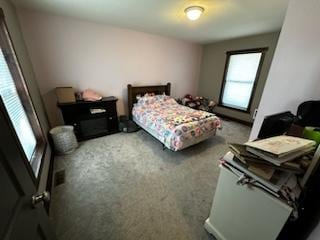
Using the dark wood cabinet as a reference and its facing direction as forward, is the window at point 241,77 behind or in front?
in front

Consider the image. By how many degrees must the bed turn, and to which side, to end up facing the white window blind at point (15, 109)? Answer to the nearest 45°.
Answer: approximately 90° to its right

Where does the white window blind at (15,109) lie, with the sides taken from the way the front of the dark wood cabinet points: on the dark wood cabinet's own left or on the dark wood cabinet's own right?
on the dark wood cabinet's own right

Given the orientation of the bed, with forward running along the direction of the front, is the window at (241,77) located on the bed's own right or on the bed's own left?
on the bed's own left

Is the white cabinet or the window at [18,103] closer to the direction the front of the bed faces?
the white cabinet

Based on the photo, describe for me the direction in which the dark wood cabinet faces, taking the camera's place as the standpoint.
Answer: facing the viewer and to the right of the viewer

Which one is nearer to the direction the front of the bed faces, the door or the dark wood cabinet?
the door

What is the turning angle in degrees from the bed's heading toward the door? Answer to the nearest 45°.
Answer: approximately 45° to its right

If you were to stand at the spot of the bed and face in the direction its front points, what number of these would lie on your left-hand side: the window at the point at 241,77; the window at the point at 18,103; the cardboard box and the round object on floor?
1

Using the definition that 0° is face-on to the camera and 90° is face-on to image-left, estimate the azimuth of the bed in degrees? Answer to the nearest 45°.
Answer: approximately 315°

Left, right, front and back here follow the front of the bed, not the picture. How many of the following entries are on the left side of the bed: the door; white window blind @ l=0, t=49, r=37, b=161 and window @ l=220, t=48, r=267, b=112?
1

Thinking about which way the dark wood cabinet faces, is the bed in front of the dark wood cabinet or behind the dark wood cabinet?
in front

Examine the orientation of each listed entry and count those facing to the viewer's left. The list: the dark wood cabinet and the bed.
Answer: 0
